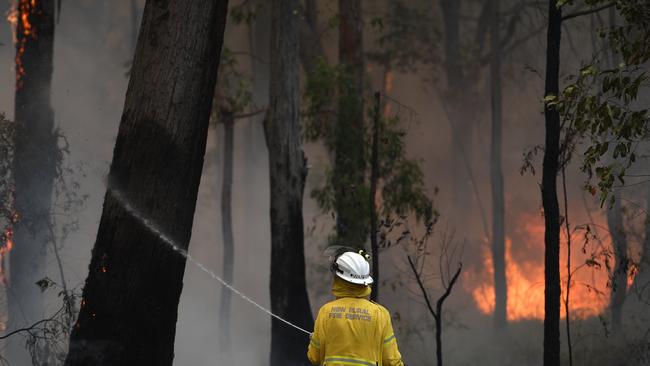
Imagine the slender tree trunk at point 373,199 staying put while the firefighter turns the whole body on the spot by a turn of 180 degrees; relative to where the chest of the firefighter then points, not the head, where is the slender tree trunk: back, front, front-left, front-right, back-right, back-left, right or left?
back

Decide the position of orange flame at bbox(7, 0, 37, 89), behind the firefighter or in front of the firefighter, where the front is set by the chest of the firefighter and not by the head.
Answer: in front

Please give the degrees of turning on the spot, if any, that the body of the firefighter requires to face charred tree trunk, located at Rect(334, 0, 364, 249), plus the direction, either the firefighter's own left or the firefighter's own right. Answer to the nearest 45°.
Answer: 0° — they already face it

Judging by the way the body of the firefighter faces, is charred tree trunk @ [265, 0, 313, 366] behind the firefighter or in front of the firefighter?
in front

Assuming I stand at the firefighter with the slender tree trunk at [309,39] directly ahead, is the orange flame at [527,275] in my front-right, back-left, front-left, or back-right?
front-right

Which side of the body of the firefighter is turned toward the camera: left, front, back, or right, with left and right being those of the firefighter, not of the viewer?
back

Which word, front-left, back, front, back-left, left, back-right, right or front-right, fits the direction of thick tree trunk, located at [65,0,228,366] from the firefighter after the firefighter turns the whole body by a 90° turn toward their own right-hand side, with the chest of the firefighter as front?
back-left

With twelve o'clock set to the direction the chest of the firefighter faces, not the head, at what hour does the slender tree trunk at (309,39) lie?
The slender tree trunk is roughly at 12 o'clock from the firefighter.

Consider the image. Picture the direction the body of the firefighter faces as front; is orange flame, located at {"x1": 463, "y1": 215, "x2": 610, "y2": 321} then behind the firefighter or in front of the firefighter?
in front

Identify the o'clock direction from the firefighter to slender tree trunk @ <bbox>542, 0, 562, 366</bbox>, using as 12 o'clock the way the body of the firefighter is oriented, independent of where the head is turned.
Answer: The slender tree trunk is roughly at 1 o'clock from the firefighter.

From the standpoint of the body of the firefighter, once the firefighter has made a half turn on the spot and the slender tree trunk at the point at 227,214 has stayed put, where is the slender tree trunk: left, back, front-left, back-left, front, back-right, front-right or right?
back

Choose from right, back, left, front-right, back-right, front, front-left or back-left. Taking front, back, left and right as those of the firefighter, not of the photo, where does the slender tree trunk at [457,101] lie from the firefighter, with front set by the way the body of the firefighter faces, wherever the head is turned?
front

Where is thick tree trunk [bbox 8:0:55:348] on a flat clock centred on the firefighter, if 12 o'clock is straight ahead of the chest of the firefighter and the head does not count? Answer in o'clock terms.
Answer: The thick tree trunk is roughly at 11 o'clock from the firefighter.
